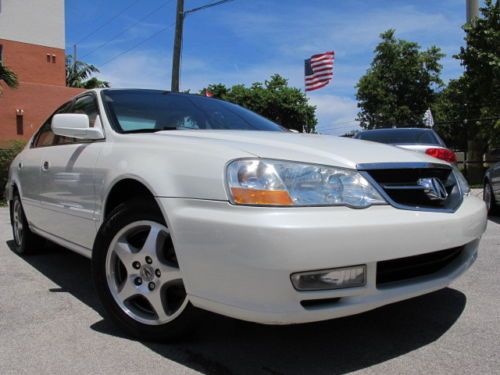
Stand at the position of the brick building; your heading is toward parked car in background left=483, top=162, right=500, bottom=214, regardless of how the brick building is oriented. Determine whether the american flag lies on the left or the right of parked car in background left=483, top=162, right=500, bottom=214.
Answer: left

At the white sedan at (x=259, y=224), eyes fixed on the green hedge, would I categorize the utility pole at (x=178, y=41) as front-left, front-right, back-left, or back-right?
front-right

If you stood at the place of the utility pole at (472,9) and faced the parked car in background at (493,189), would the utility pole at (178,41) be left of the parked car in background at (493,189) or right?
right

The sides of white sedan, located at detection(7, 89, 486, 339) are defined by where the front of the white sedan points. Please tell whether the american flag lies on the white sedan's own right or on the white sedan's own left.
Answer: on the white sedan's own left

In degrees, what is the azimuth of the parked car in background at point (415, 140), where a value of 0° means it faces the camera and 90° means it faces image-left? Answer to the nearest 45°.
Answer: approximately 180°

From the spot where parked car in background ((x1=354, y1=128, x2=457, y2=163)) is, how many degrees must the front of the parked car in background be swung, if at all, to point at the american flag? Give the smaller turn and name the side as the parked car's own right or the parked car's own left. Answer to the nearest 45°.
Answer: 0° — it already faces it

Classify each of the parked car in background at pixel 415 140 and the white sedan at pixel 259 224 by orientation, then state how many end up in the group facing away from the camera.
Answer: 1

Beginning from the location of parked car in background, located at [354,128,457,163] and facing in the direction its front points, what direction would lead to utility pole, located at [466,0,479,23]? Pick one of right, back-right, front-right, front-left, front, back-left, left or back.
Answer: front

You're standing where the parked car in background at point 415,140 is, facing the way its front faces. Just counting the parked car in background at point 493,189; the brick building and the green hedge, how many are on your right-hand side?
1

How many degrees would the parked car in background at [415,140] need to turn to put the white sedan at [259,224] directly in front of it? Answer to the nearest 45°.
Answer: approximately 180°

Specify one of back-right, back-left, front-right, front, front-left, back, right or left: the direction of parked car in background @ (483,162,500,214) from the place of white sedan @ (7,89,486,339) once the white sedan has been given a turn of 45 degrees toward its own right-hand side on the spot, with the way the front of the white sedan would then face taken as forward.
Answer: back-left

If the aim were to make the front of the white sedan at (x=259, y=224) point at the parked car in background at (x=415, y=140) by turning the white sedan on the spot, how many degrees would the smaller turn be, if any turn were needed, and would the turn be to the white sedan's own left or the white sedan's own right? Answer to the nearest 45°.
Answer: approximately 90° to the white sedan's own left

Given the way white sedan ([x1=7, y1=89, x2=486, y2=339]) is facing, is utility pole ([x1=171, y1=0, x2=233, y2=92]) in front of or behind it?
behind

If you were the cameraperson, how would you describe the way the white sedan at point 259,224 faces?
facing the viewer and to the right of the viewer

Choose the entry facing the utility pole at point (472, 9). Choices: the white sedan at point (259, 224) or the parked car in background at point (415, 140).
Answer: the parked car in background

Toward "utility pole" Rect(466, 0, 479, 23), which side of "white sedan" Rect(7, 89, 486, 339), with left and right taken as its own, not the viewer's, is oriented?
left

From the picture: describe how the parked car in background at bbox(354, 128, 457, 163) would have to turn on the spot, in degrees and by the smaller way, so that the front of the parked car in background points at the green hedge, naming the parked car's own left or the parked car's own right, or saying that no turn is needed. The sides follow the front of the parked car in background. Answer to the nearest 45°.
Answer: approximately 90° to the parked car's own left

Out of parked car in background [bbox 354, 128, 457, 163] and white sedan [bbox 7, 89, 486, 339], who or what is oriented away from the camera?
the parked car in background
